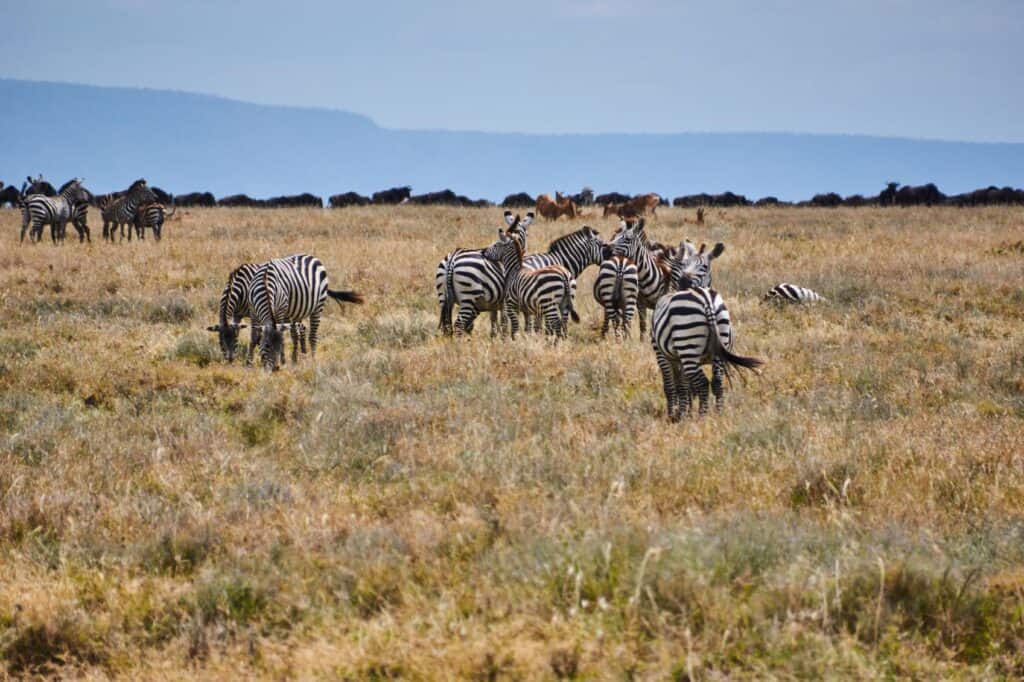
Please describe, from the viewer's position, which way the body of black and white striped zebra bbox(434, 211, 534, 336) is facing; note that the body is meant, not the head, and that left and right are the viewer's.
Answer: facing away from the viewer and to the right of the viewer

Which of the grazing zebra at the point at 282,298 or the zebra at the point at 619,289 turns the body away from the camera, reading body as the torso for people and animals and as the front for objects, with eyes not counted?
the zebra

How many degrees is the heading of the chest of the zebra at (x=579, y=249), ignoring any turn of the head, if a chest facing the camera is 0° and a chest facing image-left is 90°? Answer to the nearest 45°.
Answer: approximately 270°

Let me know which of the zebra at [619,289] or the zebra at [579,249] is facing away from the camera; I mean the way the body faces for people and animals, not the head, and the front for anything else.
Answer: the zebra at [619,289]

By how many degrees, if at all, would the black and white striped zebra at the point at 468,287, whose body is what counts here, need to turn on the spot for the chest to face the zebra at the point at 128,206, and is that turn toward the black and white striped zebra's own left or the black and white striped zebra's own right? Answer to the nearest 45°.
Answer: approximately 90° to the black and white striped zebra's own left

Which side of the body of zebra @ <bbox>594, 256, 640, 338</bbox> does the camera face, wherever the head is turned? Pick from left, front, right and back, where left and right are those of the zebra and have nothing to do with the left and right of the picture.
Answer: back

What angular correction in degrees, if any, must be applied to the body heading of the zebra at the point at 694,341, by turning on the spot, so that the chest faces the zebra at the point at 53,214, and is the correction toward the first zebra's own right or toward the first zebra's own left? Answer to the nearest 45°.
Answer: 0° — it already faces it

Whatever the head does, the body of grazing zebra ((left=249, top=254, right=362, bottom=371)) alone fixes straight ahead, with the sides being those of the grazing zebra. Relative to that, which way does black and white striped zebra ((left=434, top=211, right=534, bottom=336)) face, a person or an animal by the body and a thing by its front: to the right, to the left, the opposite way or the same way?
the opposite way

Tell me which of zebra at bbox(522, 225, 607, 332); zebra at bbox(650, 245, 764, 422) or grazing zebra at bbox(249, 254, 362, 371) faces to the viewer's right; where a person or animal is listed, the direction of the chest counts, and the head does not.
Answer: zebra at bbox(522, 225, 607, 332)

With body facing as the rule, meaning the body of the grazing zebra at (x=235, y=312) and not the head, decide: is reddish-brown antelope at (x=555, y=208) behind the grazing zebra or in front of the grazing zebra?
behind

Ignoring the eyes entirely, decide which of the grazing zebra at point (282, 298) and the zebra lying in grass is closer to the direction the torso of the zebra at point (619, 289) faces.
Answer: the zebra lying in grass
